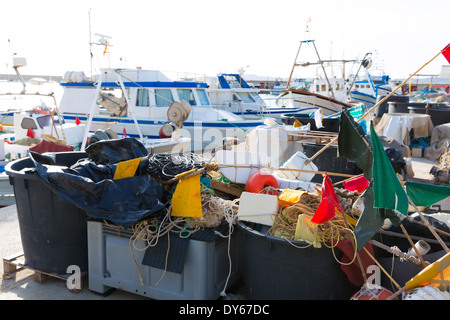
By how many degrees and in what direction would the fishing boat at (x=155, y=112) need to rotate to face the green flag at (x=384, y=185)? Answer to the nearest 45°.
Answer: approximately 90° to its right

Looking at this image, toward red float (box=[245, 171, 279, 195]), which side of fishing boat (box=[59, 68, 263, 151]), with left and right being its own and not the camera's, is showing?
right

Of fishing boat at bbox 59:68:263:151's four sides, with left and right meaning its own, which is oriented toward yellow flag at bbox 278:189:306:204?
right

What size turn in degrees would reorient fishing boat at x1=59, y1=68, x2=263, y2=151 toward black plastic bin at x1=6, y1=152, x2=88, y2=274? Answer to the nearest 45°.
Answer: approximately 90° to its right

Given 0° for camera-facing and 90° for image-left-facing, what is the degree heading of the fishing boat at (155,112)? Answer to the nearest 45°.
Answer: approximately 270°
